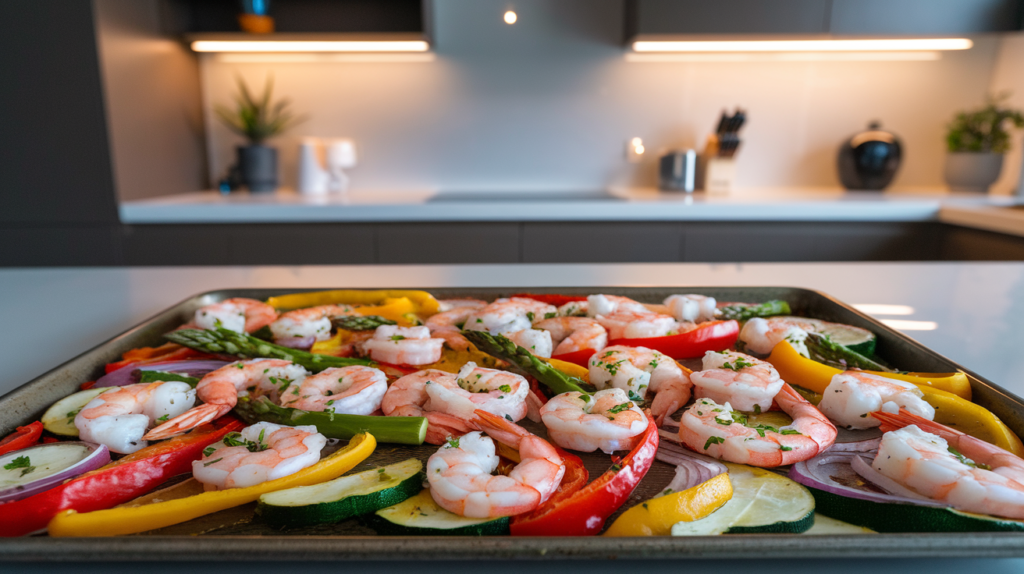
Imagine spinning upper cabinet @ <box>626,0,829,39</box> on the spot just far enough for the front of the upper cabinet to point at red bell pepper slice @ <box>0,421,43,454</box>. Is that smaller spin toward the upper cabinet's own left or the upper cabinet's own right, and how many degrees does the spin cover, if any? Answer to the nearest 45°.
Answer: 0° — it already faces it

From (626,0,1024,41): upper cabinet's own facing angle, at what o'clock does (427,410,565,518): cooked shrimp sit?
The cooked shrimp is roughly at 12 o'clock from the upper cabinet.

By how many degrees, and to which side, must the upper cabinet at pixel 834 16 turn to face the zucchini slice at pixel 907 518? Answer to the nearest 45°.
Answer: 0° — it already faces it

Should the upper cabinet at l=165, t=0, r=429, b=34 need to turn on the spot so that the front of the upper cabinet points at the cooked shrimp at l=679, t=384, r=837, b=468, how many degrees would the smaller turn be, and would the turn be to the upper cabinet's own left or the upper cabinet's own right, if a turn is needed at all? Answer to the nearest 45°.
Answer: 0° — it already faces it

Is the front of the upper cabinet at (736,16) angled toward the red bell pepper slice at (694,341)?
yes

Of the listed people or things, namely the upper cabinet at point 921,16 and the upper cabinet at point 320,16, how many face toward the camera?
2
